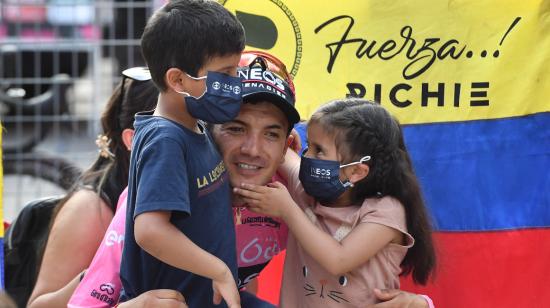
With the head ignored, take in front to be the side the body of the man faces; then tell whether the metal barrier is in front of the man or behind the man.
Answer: behind

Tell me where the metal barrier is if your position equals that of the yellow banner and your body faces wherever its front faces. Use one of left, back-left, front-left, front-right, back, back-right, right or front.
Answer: back-right

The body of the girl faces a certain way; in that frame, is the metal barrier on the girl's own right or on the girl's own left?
on the girl's own right

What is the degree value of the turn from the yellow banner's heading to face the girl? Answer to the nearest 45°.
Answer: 0° — it already faces them

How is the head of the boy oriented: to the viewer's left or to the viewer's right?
to the viewer's right

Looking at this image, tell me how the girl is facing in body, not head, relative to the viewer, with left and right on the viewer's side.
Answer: facing the viewer and to the left of the viewer

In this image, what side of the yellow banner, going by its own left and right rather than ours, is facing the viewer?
front

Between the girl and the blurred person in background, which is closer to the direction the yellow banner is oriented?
the girl

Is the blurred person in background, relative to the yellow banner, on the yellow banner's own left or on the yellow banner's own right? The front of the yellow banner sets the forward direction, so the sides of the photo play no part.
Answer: on the yellow banner's own right

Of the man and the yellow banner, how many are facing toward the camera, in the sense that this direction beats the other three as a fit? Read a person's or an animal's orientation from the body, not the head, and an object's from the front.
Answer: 2
